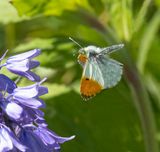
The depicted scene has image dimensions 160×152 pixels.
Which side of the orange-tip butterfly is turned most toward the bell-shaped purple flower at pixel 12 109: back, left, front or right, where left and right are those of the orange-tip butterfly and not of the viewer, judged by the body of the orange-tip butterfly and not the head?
front

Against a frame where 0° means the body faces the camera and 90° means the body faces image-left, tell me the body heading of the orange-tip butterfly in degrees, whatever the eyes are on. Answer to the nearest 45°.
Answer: approximately 90°

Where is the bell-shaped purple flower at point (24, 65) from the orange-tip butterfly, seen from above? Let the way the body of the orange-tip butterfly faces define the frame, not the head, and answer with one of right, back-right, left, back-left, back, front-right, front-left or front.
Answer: front

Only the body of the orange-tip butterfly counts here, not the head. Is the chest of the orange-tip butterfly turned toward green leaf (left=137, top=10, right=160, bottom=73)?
no

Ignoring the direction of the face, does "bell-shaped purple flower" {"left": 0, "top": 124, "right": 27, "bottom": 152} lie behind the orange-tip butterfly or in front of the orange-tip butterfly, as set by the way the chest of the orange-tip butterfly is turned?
in front

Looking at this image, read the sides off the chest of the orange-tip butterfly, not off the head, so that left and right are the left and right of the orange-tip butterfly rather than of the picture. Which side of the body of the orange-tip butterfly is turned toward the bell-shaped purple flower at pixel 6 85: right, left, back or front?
front
